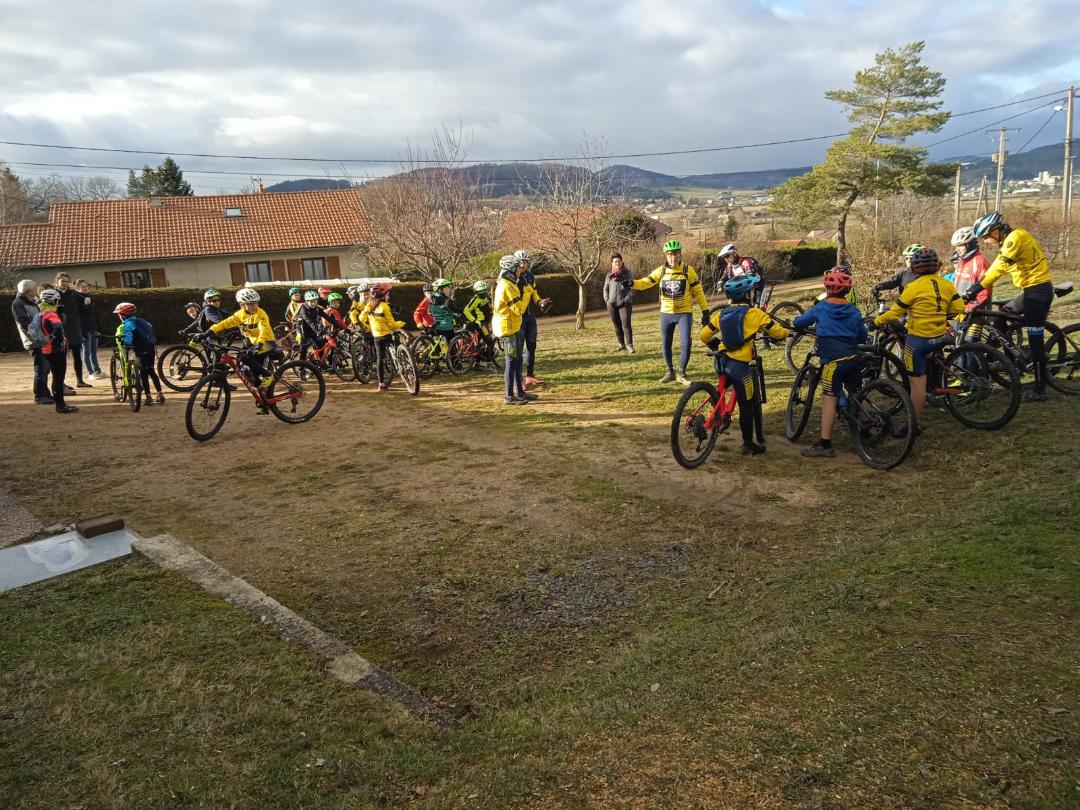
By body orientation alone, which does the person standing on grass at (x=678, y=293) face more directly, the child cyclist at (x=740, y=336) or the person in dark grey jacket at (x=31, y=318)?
the child cyclist

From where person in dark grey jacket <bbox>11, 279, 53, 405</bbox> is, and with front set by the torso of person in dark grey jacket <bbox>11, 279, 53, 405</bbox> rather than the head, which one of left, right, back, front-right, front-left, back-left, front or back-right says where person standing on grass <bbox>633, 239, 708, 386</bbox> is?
front-right

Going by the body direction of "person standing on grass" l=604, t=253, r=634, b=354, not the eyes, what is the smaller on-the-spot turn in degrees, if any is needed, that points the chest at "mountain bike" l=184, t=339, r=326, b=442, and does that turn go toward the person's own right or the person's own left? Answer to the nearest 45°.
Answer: approximately 45° to the person's own right

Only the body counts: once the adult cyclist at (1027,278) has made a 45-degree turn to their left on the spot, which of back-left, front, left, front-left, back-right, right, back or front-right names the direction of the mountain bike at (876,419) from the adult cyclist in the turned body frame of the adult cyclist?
front

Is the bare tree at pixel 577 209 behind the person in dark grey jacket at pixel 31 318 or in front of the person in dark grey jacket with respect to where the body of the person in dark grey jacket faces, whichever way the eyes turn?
in front

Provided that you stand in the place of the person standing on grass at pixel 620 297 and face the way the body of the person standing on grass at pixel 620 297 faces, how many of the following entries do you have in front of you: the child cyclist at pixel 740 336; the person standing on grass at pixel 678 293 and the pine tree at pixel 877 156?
2

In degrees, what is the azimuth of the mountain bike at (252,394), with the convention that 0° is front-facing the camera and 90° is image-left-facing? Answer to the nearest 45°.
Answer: approximately 45°

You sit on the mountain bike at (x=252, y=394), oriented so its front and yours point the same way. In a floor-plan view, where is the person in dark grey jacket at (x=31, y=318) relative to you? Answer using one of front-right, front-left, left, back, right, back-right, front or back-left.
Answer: right

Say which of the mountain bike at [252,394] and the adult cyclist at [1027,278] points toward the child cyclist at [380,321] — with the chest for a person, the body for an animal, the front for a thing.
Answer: the adult cyclist

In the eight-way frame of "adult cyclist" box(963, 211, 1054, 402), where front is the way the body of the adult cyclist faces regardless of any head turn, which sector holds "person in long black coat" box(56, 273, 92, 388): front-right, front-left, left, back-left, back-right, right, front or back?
front

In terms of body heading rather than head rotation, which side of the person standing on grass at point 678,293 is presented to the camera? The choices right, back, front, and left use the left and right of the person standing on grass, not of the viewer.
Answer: front

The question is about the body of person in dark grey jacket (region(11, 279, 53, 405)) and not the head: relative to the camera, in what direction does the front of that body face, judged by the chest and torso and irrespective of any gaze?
to the viewer's right

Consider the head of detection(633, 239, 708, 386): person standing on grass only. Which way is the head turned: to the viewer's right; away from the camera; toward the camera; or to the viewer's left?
toward the camera

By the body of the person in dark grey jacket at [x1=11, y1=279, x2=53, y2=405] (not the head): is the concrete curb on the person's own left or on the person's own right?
on the person's own right

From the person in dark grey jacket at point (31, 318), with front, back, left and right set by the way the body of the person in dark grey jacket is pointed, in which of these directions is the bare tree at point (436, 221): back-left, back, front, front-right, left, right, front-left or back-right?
front-left

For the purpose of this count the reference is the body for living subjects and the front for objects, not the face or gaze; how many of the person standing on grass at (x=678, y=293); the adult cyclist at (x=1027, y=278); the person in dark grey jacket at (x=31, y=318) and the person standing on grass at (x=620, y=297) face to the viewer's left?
1

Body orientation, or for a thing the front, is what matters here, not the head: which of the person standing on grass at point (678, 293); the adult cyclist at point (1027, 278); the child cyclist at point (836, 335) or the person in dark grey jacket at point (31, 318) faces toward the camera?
the person standing on grass at point (678, 293)
